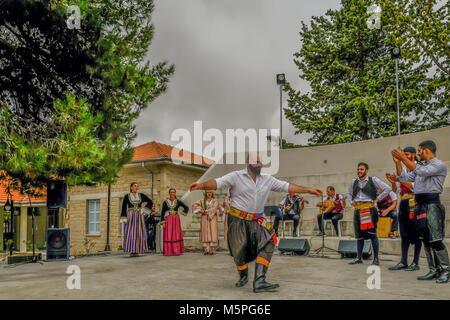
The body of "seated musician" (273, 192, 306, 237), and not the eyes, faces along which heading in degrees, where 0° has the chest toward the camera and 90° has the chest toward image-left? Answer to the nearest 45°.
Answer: approximately 45°

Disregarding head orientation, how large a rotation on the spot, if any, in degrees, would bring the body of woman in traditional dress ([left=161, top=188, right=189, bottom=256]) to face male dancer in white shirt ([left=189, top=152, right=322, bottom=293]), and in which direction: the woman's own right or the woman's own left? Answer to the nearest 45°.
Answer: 0° — they already face them

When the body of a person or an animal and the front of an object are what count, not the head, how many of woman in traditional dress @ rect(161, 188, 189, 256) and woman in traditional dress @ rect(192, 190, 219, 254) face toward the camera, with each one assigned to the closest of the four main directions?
2

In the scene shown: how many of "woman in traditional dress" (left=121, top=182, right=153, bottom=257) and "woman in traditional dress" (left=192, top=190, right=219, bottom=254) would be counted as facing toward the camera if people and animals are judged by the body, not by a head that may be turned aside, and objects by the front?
2

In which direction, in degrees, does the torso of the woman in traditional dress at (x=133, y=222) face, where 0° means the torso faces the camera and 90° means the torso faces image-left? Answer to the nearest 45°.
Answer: approximately 0°

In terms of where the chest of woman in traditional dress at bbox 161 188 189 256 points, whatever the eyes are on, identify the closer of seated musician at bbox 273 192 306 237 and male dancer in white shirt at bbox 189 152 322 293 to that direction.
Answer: the male dancer in white shirt

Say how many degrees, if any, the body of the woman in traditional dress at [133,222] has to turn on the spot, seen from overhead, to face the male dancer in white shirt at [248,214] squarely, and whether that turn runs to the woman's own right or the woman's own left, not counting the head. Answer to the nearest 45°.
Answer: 0° — they already face them
